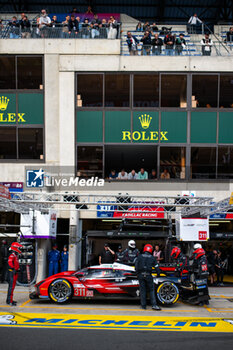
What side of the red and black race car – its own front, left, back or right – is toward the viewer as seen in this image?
left

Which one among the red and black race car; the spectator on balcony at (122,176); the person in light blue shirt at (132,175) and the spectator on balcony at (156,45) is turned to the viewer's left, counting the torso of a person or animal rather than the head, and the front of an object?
the red and black race car

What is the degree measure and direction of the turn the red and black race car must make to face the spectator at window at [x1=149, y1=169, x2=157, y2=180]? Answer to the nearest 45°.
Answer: approximately 90° to its right

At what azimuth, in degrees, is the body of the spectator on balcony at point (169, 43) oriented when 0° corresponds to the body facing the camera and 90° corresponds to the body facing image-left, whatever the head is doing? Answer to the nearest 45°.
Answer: approximately 0°

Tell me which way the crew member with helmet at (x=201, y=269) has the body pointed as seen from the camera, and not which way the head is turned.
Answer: to the viewer's left

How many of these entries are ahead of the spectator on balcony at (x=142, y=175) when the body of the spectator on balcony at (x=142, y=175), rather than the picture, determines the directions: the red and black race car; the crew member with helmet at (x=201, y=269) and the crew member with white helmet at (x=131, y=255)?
3

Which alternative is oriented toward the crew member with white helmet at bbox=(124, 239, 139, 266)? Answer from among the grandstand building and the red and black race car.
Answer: the grandstand building

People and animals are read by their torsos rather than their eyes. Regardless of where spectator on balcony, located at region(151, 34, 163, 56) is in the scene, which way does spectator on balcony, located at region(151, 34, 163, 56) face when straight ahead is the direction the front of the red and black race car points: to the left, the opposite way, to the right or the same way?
to the left
